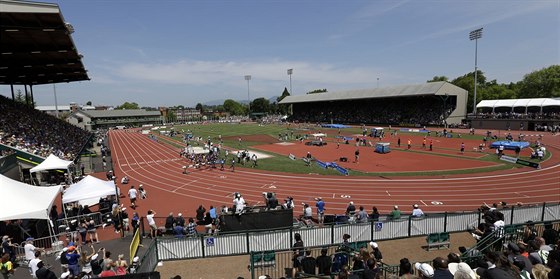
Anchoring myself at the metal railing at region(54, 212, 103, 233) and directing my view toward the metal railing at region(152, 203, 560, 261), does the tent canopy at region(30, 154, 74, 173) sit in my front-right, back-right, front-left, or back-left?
back-left

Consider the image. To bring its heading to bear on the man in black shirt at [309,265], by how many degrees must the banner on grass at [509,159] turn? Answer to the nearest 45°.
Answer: approximately 45° to its left

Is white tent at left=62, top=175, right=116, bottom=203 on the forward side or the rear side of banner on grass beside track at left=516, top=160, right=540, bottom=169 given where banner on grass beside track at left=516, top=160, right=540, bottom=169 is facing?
on the forward side

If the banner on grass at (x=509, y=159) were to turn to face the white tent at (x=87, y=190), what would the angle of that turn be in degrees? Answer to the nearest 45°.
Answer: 0° — it already faces it

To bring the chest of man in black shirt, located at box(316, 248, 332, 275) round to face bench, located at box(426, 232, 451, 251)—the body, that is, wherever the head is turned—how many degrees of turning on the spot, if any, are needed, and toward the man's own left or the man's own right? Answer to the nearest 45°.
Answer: approximately 45° to the man's own right

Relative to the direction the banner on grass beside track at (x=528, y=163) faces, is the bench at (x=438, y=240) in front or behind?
in front

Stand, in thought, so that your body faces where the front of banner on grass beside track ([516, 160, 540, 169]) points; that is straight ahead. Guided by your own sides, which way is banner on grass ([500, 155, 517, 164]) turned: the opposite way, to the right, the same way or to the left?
the same way

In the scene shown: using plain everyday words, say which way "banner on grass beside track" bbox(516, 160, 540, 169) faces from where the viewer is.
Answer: facing the viewer and to the left of the viewer

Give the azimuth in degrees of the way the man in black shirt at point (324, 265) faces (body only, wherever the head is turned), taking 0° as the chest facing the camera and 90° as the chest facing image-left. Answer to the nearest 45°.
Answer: approximately 180°

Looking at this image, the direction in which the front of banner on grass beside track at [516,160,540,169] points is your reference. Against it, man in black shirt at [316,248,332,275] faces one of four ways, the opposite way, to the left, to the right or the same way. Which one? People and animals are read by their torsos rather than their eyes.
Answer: to the right

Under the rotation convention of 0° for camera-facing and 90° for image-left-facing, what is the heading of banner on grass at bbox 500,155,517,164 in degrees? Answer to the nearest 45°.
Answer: approximately 45°

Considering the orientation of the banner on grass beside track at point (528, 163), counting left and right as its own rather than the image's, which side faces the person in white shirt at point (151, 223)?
front

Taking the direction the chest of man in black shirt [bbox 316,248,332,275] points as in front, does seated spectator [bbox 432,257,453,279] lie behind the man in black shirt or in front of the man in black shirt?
behind

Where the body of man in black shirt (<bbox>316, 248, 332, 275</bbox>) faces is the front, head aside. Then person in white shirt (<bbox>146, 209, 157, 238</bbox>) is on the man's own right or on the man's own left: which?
on the man's own left

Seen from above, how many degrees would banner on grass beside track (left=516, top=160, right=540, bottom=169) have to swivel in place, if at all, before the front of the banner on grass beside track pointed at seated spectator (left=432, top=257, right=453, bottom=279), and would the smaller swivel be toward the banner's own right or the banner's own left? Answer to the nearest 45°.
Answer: approximately 45° to the banner's own left

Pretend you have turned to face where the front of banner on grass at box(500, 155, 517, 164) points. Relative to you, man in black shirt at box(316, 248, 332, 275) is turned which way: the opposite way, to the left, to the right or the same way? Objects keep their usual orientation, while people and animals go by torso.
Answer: to the right
